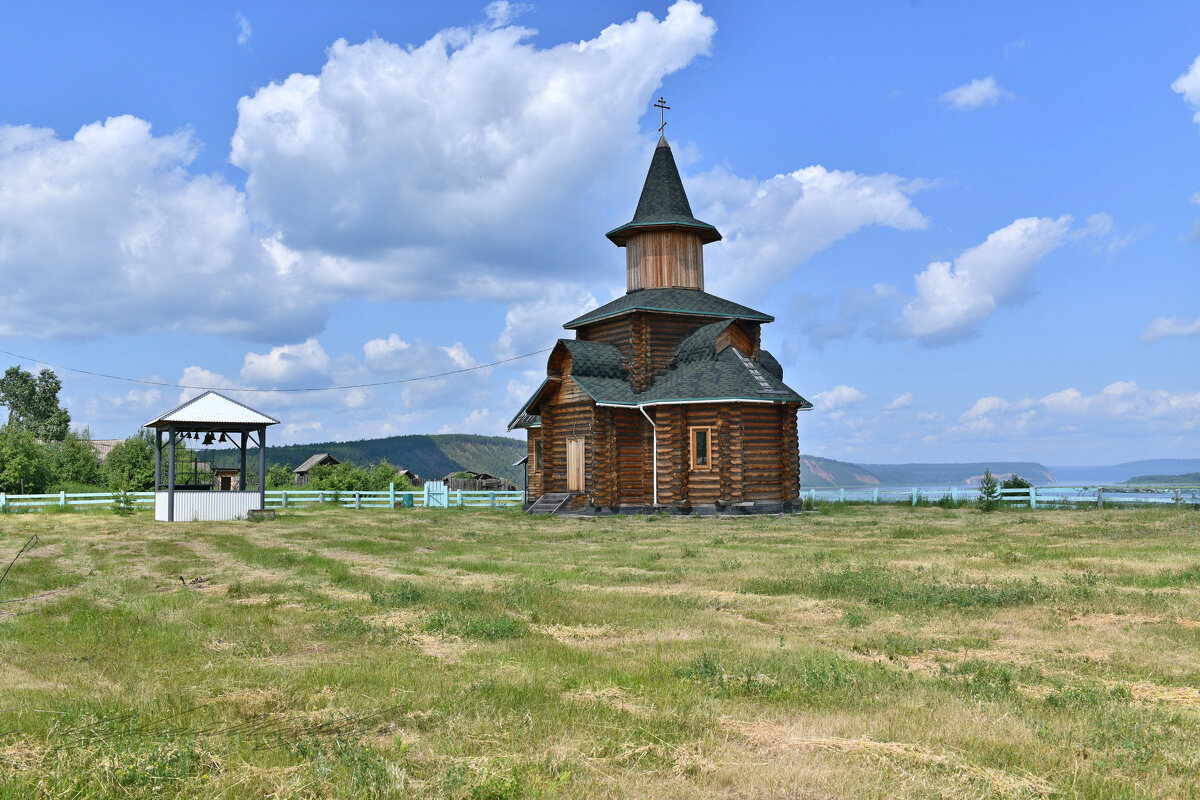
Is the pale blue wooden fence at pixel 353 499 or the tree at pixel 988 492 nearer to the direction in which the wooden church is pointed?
the pale blue wooden fence

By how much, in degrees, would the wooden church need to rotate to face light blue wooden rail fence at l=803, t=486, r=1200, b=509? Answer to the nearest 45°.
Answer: approximately 135° to its left

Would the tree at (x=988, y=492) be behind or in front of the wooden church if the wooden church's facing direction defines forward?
behind

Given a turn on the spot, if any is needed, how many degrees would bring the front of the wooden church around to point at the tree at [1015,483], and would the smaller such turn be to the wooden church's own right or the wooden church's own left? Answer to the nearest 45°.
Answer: approximately 180°

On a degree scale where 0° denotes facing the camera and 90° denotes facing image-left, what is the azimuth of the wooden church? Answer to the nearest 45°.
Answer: approximately 45°

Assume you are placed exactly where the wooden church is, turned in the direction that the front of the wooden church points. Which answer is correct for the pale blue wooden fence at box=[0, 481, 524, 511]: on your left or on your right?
on your right

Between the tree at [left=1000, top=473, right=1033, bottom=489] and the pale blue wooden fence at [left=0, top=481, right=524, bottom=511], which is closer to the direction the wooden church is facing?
the pale blue wooden fence
